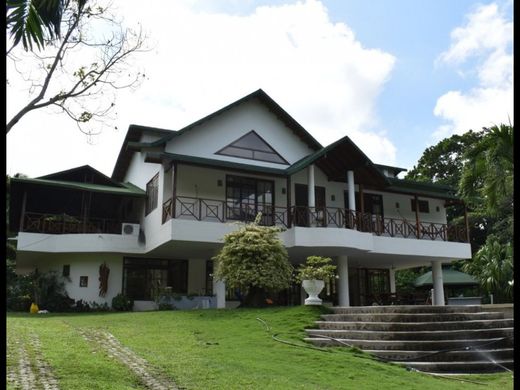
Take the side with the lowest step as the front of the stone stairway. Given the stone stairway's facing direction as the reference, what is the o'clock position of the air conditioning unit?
The air conditioning unit is roughly at 4 o'clock from the stone stairway.

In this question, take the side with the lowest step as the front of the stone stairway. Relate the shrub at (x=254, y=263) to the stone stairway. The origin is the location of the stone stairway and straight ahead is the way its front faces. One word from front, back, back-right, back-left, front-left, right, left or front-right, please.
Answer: back-right

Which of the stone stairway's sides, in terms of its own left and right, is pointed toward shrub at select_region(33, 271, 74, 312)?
right

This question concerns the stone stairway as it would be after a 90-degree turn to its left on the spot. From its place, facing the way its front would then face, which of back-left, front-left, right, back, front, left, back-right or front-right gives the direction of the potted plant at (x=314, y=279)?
back-left

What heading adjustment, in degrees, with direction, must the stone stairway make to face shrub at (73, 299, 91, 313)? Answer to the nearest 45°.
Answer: approximately 135° to its right

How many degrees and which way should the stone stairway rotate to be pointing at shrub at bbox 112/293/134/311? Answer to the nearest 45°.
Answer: approximately 135° to its right

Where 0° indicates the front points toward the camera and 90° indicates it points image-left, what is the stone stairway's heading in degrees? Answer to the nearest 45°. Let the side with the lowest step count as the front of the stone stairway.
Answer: approximately 0°

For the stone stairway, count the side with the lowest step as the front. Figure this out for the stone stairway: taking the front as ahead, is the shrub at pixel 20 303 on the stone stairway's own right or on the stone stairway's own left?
on the stone stairway's own right

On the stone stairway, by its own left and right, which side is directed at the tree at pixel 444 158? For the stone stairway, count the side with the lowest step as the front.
back
